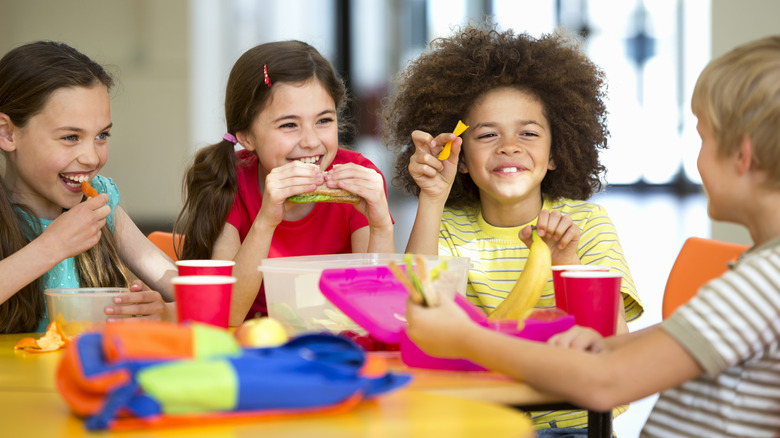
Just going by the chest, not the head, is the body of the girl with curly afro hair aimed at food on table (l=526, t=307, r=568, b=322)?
yes

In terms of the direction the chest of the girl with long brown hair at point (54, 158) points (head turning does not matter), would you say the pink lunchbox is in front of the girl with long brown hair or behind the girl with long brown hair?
in front

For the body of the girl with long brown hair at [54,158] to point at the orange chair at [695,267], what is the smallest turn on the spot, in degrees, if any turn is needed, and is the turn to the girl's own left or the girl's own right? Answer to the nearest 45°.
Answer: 0° — they already face it

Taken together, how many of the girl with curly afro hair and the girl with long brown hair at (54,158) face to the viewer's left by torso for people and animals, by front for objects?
0

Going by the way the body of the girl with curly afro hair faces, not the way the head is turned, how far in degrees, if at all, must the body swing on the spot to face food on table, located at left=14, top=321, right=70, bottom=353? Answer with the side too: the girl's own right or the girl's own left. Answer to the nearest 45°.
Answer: approximately 45° to the girl's own right

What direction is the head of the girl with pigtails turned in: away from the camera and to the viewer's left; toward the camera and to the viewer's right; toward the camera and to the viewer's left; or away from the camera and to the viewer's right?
toward the camera and to the viewer's right

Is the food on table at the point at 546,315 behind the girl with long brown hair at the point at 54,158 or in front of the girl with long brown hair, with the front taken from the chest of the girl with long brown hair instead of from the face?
in front

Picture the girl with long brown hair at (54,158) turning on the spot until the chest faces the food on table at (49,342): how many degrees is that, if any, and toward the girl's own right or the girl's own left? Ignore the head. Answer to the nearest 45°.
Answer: approximately 45° to the girl's own right

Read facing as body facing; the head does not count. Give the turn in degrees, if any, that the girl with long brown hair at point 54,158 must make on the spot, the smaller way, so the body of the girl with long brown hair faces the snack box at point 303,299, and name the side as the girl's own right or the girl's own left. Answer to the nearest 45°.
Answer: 0° — they already face it

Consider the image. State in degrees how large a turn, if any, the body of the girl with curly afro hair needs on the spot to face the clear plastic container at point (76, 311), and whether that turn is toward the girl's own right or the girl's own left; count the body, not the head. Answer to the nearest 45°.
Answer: approximately 45° to the girl's own right

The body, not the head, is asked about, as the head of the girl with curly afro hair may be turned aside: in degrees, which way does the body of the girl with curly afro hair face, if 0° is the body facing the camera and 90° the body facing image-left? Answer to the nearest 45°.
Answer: approximately 0°

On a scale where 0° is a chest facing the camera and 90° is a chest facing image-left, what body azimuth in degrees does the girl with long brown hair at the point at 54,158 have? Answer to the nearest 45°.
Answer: approximately 315°
